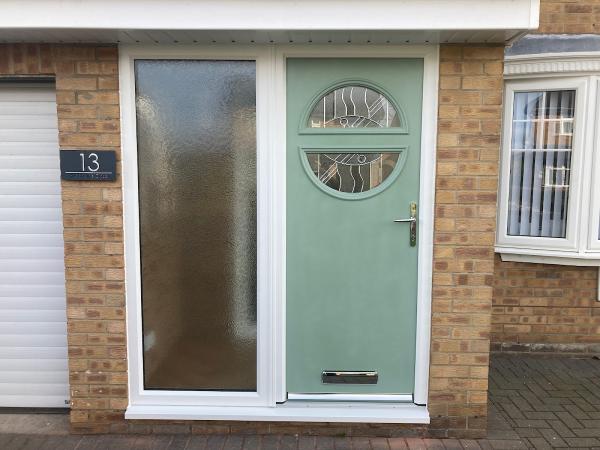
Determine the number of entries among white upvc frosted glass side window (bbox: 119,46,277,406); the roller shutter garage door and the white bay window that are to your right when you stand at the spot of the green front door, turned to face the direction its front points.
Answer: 2

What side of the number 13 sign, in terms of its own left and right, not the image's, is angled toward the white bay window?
left

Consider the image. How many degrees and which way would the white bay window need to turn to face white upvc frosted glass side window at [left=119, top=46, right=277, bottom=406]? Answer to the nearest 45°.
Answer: approximately 45° to its right

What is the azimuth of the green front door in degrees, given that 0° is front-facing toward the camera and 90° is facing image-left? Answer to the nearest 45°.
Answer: approximately 0°

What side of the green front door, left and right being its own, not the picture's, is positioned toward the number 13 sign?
right
